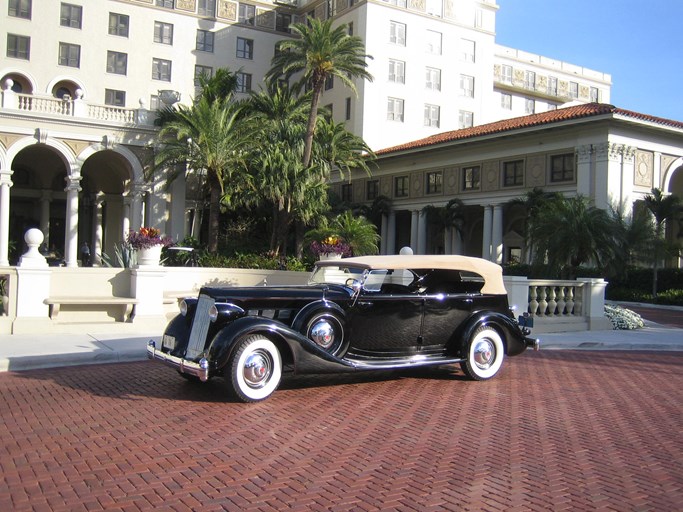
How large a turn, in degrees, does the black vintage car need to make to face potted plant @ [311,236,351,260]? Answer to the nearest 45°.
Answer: approximately 135° to its right

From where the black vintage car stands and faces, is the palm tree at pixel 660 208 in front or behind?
behind

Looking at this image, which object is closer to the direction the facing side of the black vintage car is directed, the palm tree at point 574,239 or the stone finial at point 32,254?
the stone finial

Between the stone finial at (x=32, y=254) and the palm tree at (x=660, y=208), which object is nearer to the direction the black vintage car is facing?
the stone finial

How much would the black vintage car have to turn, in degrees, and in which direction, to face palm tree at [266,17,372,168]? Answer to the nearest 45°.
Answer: approximately 135° to its right

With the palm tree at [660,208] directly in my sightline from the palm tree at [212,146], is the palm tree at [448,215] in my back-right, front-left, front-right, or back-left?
front-left

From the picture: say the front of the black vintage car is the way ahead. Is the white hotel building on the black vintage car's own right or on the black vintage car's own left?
on the black vintage car's own right

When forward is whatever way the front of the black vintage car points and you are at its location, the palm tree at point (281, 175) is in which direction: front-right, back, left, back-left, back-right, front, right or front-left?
back-right

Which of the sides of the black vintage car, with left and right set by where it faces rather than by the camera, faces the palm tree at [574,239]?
back

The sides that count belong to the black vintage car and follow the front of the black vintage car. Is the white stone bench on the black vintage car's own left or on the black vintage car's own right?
on the black vintage car's own right

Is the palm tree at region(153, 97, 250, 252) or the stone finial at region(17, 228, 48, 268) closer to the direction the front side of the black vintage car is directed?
the stone finial

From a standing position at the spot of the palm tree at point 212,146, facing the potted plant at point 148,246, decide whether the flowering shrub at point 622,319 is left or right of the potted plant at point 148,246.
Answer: left

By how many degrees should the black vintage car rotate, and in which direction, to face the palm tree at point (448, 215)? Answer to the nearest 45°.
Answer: approximately 135° to its right

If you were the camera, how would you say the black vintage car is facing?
facing the viewer and to the left of the viewer
